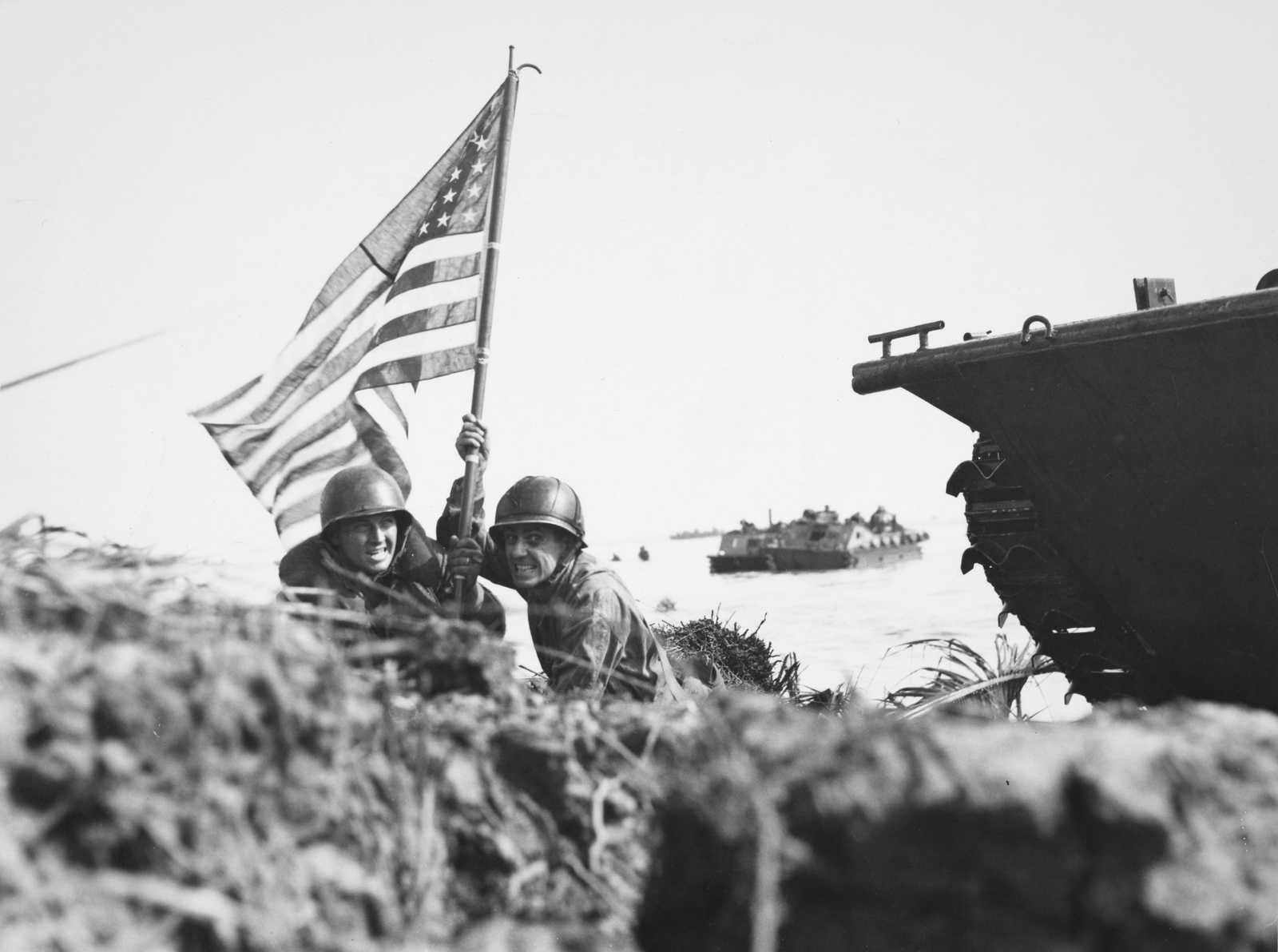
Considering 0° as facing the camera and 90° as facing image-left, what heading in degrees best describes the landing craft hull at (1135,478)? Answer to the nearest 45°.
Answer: approximately 90°

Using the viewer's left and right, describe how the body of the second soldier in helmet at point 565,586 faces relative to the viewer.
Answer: facing the viewer and to the left of the viewer

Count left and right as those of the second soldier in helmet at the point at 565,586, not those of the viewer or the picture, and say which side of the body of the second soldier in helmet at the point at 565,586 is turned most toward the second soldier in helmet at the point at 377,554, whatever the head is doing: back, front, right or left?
right

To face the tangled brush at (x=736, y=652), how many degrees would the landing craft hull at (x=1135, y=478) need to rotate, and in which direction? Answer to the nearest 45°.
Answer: approximately 45° to its right

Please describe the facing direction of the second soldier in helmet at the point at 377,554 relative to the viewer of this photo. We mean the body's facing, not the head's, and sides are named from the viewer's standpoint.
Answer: facing the viewer and to the right of the viewer

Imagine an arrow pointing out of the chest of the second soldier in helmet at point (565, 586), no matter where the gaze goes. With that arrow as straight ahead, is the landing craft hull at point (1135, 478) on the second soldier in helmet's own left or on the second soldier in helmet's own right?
on the second soldier in helmet's own left

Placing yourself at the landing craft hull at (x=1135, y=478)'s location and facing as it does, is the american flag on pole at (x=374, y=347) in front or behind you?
in front

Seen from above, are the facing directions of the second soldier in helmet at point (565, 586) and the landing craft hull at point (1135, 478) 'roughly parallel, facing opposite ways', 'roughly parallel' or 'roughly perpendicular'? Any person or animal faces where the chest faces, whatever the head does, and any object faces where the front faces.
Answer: roughly perpendicular

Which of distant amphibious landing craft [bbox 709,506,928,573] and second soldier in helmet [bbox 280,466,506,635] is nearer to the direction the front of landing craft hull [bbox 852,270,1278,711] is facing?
the second soldier in helmet
